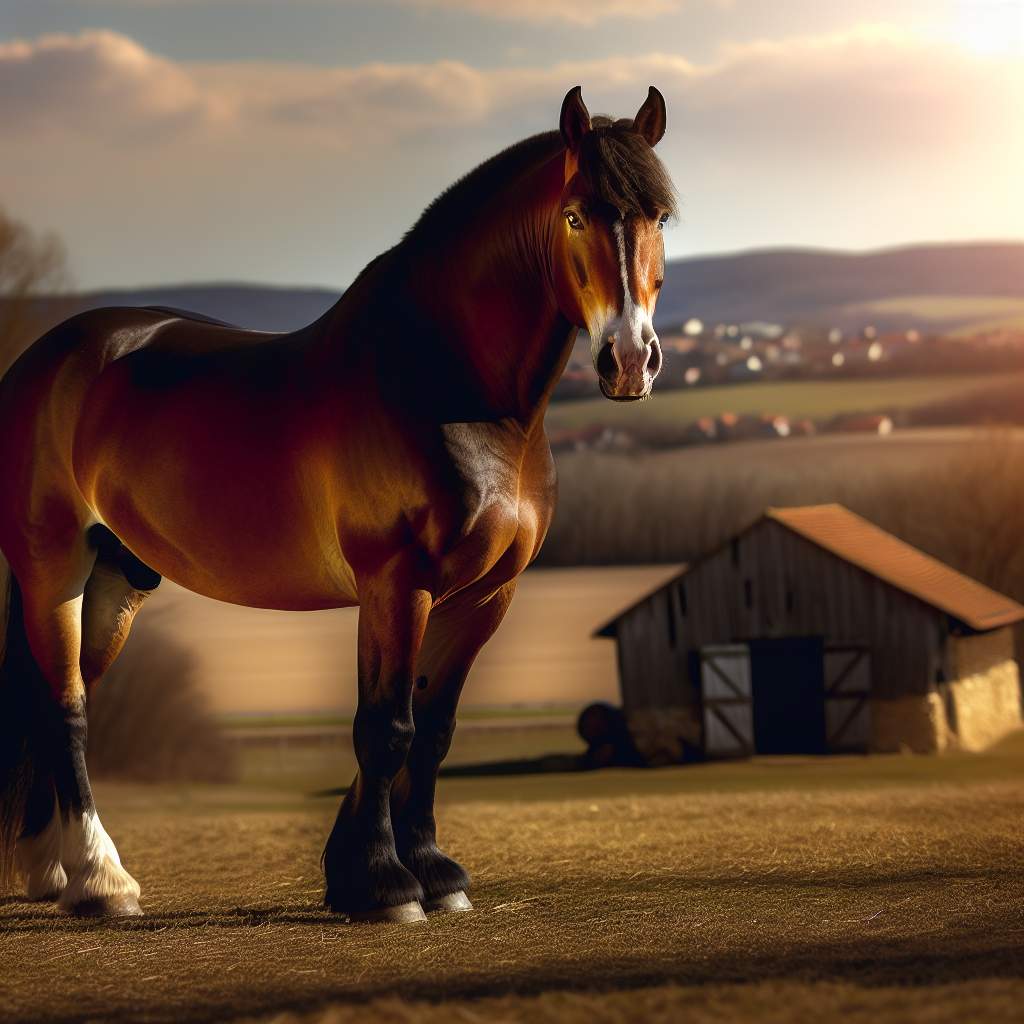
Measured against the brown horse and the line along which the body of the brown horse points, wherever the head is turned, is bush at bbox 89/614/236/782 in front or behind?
behind

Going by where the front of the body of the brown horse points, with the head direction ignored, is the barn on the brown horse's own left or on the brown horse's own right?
on the brown horse's own left

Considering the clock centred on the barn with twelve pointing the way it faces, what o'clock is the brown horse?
The brown horse is roughly at 12 o'clock from the barn.

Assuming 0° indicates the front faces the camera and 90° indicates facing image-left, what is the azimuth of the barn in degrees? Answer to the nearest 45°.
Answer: approximately 0°

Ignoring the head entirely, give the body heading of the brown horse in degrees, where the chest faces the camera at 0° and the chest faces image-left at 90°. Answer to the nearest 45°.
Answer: approximately 315°
